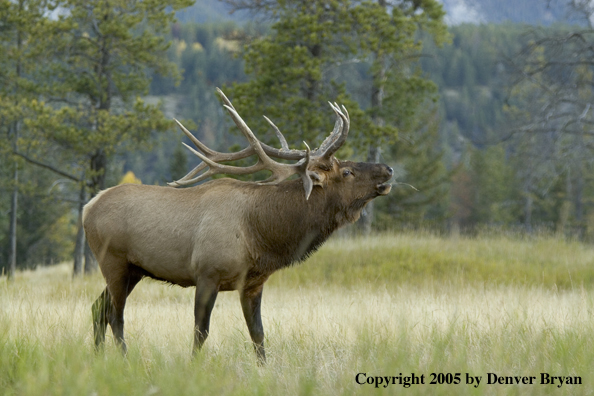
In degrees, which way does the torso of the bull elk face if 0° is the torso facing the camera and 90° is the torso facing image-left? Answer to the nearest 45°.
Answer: approximately 270°

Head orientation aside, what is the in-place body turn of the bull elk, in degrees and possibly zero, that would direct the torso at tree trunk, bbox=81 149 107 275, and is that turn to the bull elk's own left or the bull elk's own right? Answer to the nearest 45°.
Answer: approximately 90° to the bull elk's own left

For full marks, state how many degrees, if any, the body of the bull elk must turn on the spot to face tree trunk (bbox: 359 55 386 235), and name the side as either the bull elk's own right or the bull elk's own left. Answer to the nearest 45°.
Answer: approximately 90° to the bull elk's own left

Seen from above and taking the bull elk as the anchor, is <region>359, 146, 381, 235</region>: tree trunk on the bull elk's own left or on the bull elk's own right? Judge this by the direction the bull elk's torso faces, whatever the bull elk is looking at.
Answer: on the bull elk's own left
